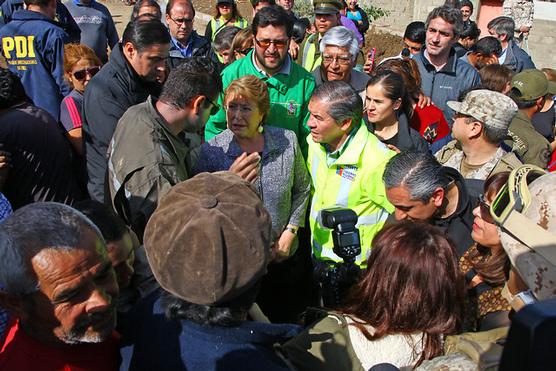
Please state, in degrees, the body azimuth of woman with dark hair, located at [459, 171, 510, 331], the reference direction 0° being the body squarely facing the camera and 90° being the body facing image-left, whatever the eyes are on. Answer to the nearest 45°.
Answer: approximately 90°

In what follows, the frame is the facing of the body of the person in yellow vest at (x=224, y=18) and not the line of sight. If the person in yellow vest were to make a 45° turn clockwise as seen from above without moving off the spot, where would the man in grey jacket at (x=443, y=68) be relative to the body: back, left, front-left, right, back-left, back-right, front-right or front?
left

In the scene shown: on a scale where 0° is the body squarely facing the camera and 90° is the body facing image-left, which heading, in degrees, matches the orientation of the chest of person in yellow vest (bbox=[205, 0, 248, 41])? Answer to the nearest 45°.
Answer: approximately 0°

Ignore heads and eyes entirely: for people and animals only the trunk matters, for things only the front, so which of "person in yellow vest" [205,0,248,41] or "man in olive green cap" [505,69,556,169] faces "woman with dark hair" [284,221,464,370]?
the person in yellow vest

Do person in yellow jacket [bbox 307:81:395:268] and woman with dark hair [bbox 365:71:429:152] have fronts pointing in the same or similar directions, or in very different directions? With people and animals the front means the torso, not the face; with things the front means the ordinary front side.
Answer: same or similar directions

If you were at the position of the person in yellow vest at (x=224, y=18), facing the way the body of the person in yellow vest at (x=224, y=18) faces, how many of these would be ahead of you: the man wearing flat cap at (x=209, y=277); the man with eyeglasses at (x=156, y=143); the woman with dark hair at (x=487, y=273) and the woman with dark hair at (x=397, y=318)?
4

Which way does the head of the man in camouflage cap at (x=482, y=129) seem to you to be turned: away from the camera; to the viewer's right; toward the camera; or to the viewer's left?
to the viewer's left

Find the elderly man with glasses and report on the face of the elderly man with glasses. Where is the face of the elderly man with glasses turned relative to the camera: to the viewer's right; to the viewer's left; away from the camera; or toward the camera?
toward the camera

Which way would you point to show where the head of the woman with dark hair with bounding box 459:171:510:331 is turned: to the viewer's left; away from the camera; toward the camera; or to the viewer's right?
to the viewer's left

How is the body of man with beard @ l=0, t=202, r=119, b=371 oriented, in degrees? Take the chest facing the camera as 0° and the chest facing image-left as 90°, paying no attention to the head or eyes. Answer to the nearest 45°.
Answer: approximately 315°

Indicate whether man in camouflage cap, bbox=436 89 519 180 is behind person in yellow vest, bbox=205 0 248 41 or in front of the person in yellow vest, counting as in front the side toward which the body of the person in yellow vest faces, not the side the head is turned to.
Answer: in front

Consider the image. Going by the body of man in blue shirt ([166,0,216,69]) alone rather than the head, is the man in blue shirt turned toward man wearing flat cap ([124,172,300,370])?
yes

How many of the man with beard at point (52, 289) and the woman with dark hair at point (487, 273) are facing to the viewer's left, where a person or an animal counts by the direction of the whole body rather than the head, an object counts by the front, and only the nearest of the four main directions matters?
1

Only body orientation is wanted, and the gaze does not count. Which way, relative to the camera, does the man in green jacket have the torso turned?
toward the camera

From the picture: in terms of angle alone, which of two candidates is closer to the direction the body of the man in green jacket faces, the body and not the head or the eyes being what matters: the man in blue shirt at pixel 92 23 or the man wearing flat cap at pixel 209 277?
the man wearing flat cap

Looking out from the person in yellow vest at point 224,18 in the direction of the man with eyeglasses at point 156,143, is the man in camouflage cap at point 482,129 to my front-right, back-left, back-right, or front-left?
front-left

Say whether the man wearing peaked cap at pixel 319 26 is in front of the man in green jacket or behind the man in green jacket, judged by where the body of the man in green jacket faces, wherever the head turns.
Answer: behind

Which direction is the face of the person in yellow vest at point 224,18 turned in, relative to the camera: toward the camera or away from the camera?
toward the camera

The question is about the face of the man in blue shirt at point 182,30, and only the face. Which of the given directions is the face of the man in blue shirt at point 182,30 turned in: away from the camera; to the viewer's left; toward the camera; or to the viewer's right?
toward the camera
